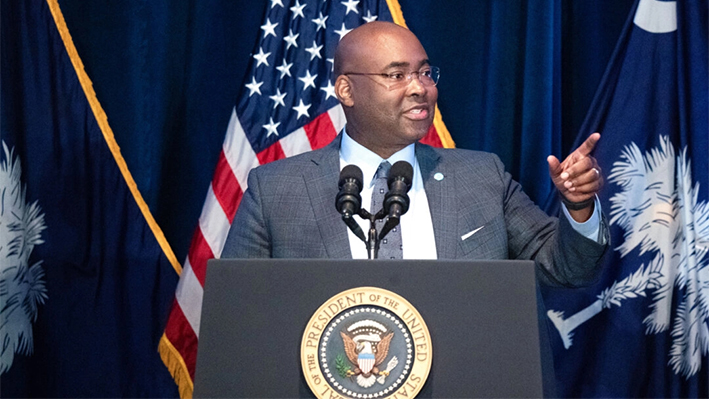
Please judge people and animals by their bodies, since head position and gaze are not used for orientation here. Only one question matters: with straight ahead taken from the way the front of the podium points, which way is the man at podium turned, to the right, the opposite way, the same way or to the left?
the same way

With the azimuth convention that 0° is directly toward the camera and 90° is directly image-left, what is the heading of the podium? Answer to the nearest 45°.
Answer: approximately 0°

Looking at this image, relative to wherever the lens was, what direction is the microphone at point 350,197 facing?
facing away from the viewer

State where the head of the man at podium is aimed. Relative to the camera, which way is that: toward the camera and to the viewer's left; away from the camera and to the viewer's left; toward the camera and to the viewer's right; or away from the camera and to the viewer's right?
toward the camera and to the viewer's right

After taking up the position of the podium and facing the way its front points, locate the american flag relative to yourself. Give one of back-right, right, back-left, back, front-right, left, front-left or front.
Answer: back

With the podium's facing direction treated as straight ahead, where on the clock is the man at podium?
The man at podium is roughly at 6 o'clock from the podium.

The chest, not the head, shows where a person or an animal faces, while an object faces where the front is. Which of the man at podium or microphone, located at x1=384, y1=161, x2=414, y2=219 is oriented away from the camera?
the microphone

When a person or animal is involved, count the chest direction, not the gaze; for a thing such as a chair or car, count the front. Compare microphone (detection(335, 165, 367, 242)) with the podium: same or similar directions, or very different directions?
very different directions

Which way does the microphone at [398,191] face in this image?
away from the camera

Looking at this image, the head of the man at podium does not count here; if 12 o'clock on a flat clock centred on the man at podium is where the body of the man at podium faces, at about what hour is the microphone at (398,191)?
The microphone is roughly at 12 o'clock from the man at podium.

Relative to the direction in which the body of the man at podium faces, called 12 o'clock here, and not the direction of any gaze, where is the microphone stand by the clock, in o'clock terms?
The microphone stand is roughly at 12 o'clock from the man at podium.

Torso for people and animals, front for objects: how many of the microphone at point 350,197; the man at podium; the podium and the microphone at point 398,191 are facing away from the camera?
2

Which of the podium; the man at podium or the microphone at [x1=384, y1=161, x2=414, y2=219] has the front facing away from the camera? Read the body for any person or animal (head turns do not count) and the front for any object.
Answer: the microphone

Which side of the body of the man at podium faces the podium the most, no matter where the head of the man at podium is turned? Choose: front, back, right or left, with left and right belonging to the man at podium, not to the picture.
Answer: front

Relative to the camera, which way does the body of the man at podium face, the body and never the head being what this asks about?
toward the camera

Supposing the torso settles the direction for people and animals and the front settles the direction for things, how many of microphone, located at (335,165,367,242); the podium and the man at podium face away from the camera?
1

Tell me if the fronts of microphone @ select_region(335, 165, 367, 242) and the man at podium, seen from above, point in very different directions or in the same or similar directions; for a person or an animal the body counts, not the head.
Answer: very different directions

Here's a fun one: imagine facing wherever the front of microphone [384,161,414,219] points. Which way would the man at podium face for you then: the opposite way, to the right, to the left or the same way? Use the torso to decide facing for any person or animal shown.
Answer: the opposite way
